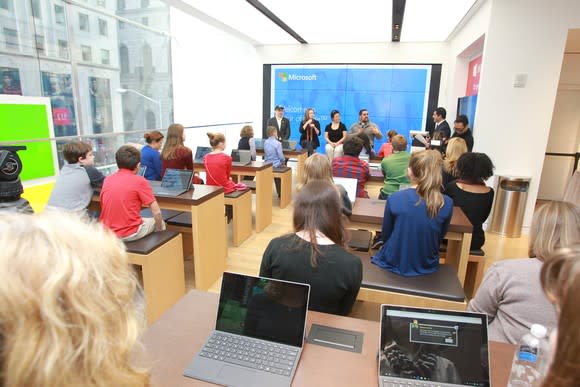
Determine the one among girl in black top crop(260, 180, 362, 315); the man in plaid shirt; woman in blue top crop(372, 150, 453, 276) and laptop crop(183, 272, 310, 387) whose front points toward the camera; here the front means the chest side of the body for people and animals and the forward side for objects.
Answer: the laptop

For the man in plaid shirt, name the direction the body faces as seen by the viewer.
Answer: away from the camera

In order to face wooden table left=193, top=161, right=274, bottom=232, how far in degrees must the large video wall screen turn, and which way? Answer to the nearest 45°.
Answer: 0° — it already faces it

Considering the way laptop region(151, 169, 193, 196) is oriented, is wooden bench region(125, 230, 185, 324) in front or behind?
in front

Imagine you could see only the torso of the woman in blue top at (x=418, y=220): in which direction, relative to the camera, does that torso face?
away from the camera

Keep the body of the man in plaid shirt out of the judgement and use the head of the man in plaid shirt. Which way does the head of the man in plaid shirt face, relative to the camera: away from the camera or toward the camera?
away from the camera

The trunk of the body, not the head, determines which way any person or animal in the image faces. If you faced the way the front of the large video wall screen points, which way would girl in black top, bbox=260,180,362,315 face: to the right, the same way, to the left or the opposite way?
the opposite way

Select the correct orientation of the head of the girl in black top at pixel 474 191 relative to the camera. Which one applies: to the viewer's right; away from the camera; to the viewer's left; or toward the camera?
away from the camera

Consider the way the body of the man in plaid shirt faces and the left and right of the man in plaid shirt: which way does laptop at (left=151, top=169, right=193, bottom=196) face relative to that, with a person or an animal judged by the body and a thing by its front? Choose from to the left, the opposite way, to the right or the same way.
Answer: the opposite way

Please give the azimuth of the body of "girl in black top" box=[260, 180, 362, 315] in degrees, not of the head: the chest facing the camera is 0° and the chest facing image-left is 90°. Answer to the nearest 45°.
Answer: approximately 180°

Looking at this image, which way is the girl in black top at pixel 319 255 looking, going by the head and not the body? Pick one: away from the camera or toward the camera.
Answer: away from the camera

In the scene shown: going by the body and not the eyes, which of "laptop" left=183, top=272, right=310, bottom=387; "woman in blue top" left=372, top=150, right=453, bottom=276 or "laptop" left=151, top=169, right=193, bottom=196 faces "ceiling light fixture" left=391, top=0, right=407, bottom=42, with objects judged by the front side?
the woman in blue top

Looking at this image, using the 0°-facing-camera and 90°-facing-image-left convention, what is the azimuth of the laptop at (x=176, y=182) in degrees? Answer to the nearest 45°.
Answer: approximately 45°
